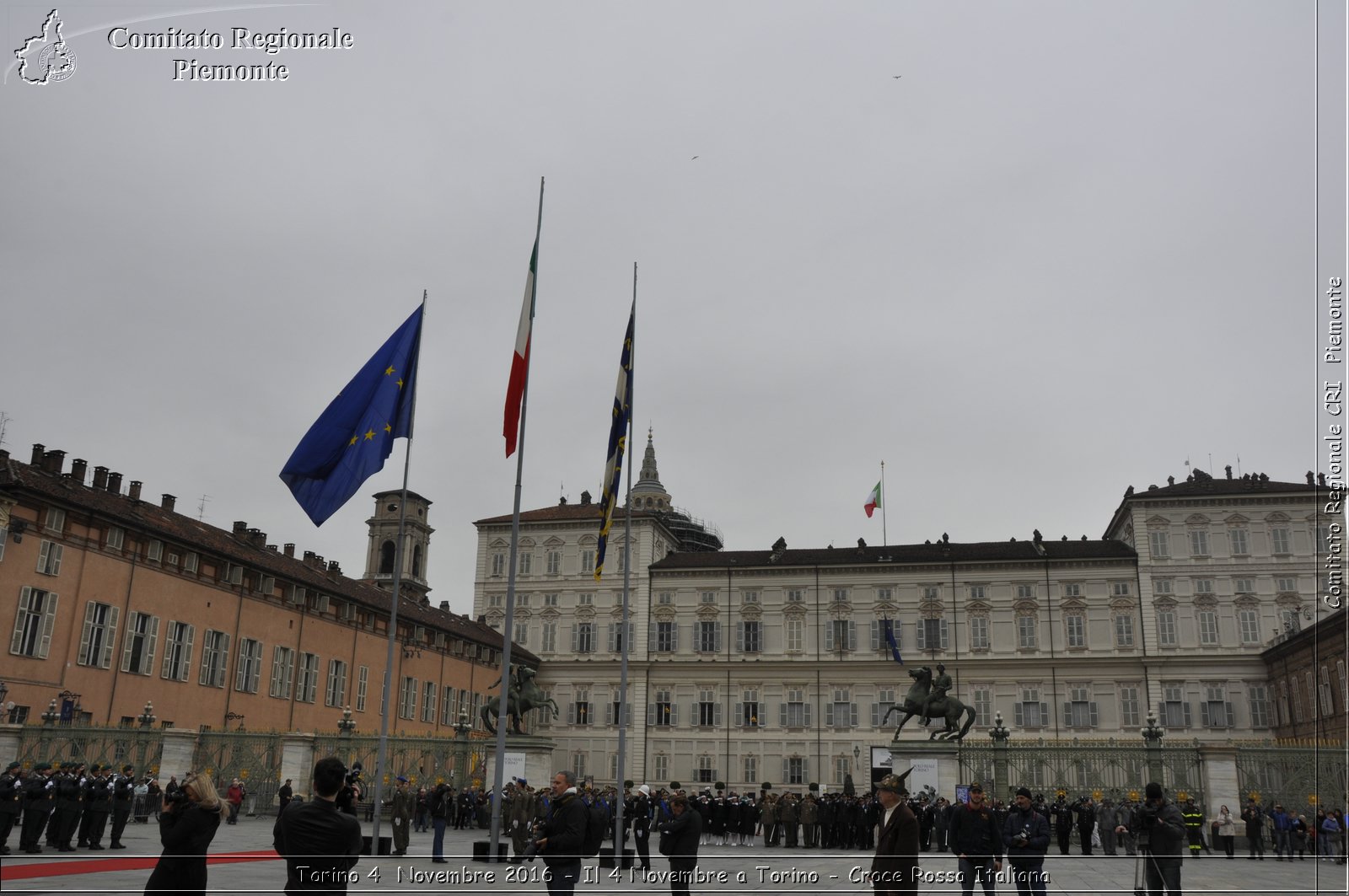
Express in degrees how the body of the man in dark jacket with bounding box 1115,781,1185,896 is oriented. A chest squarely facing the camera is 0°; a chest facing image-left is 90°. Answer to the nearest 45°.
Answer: approximately 45°

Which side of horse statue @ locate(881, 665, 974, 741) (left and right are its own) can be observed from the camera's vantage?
left

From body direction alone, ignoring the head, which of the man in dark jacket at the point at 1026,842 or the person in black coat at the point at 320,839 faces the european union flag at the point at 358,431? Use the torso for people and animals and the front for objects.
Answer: the person in black coat

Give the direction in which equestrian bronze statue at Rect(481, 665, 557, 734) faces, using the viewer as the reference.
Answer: facing to the right of the viewer

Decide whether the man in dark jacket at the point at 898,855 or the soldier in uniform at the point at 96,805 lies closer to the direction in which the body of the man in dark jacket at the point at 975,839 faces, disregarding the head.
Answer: the man in dark jacket

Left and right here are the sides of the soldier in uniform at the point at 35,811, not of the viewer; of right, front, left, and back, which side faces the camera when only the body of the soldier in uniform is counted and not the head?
right

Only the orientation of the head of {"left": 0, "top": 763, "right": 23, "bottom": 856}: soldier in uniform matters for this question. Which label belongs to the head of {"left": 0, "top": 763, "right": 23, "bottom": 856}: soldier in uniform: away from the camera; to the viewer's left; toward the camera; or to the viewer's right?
to the viewer's right

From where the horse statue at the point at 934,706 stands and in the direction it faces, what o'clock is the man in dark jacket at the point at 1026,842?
The man in dark jacket is roughly at 9 o'clock from the horse statue.

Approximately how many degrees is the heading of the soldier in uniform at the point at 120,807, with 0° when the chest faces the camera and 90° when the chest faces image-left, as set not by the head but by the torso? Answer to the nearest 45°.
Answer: approximately 270°

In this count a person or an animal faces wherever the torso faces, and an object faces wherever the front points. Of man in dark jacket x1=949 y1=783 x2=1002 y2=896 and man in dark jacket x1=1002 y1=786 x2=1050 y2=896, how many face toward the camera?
2

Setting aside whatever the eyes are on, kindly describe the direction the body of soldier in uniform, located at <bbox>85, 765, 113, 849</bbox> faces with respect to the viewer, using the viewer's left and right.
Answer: facing to the right of the viewer

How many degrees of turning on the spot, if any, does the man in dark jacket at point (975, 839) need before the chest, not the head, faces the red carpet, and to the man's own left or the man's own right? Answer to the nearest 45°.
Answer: approximately 90° to the man's own right

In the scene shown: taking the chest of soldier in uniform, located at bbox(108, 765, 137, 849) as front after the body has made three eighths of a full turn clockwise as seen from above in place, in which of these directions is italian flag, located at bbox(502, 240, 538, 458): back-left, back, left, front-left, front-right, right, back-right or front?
left

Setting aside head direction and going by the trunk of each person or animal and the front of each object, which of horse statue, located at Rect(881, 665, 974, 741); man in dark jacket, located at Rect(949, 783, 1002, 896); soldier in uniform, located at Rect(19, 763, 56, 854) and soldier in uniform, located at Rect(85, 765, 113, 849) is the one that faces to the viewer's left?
the horse statue

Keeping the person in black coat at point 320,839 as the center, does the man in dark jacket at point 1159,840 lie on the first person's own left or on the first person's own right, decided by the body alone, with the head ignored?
on the first person's own right

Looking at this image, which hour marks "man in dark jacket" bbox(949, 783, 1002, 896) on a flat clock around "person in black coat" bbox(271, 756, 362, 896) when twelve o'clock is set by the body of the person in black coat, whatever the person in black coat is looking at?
The man in dark jacket is roughly at 2 o'clock from the person in black coat.

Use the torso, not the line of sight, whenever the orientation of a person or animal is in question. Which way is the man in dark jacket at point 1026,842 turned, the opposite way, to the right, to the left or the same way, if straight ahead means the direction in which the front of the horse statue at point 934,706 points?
to the left

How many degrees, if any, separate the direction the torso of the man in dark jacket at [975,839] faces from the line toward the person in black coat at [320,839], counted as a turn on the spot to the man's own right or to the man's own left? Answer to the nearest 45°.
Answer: approximately 45° to the man's own right
